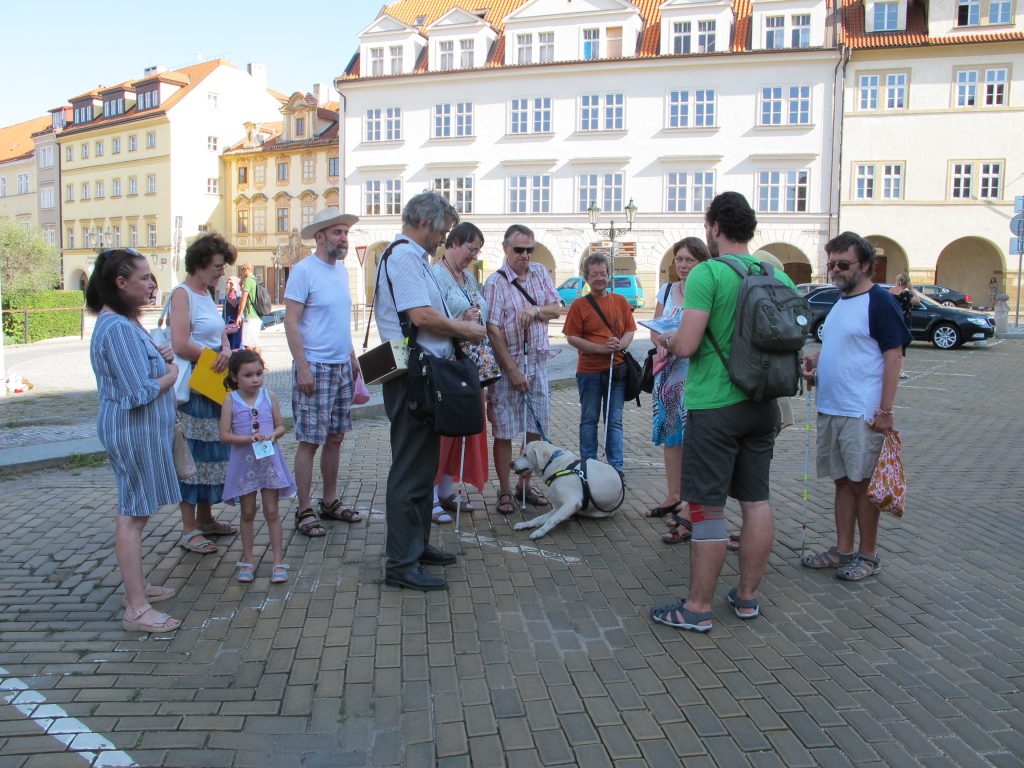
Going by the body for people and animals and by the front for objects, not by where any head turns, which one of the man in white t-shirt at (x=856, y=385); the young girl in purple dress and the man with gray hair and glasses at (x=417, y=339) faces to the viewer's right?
the man with gray hair and glasses

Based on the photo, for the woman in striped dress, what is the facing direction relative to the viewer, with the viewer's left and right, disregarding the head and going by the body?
facing to the right of the viewer

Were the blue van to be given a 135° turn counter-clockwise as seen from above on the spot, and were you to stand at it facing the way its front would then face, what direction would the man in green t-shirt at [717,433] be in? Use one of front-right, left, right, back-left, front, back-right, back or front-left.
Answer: front-right

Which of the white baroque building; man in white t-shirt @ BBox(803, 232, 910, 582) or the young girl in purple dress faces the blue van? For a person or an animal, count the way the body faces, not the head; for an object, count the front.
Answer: the white baroque building

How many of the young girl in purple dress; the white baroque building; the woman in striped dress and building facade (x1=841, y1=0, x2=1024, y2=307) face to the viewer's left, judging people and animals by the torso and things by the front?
0

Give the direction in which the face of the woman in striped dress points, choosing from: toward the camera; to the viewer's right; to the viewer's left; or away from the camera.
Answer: to the viewer's right

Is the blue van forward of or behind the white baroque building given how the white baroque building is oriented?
forward

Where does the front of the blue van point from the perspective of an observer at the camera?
facing to the left of the viewer

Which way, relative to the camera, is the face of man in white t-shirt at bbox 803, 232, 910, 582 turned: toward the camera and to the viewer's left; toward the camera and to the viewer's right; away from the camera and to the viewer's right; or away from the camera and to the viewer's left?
toward the camera and to the viewer's left

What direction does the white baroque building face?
toward the camera

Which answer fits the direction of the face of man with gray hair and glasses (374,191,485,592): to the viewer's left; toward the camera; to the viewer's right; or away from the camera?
to the viewer's right
